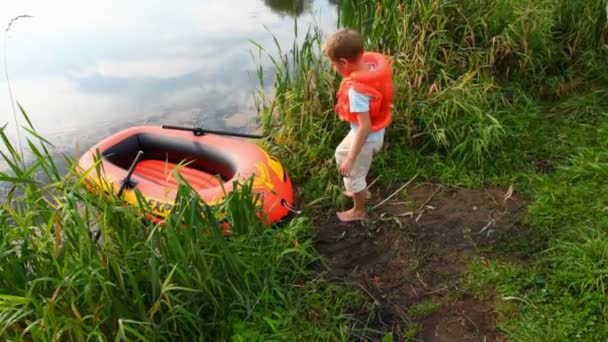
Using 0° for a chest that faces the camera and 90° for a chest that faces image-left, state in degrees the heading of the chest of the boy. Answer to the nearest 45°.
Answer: approximately 90°

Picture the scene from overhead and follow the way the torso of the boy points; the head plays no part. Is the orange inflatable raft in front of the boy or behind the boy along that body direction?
in front
